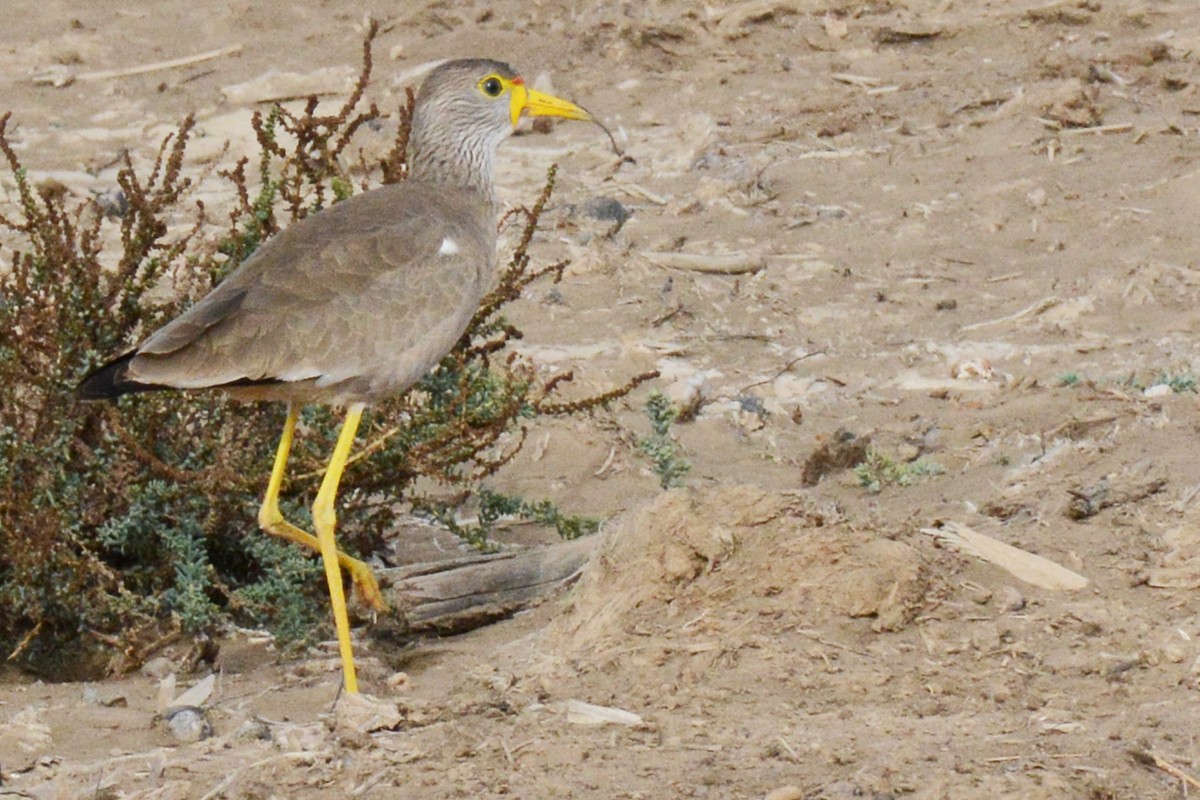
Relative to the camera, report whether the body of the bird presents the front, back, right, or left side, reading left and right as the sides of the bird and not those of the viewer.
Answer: right

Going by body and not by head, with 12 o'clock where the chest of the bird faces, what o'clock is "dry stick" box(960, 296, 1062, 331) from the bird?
The dry stick is roughly at 11 o'clock from the bird.

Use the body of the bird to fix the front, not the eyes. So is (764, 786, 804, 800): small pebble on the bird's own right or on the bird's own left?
on the bird's own right

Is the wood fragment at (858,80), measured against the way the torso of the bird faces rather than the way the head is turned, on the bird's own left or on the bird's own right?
on the bird's own left

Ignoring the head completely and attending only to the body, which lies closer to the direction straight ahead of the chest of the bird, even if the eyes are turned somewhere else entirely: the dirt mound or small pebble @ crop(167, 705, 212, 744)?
the dirt mound

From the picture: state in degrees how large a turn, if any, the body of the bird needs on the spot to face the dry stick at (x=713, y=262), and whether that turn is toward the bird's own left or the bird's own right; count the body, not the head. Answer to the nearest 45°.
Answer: approximately 45° to the bird's own left

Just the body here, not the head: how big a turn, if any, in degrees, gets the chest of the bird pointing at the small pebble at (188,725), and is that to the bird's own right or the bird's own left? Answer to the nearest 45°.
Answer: approximately 135° to the bird's own right

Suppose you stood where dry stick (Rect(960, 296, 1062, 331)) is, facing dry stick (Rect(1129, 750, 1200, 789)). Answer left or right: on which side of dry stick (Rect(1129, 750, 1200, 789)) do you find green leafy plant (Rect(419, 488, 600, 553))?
right
